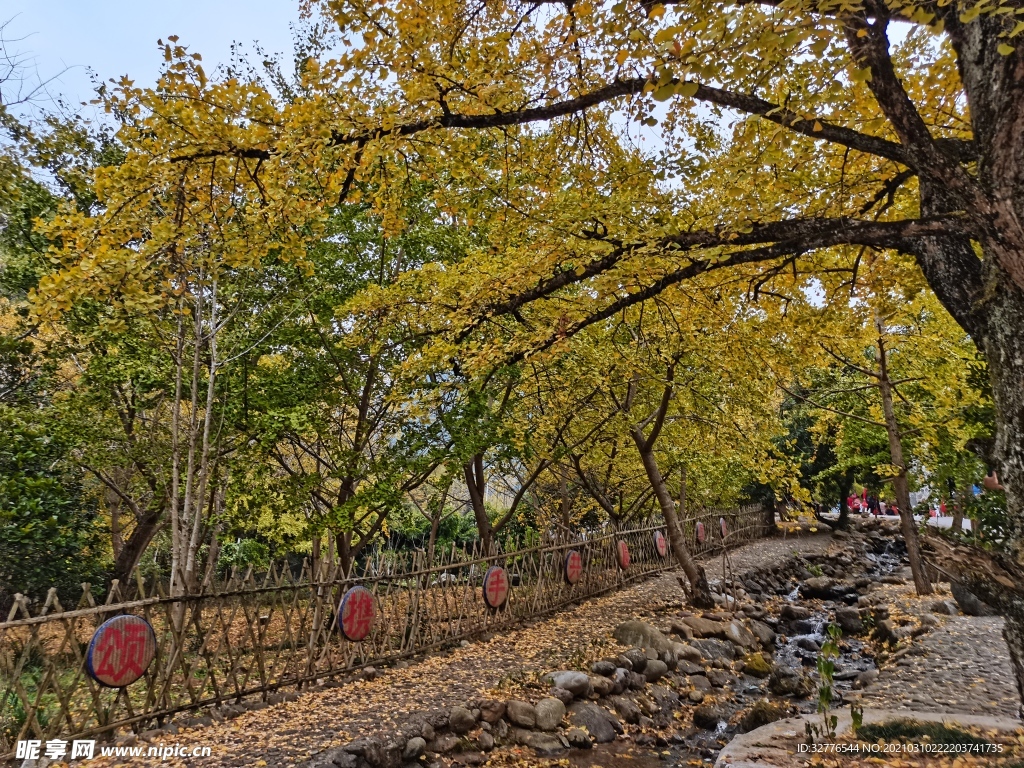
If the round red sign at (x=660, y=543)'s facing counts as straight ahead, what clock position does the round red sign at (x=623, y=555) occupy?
the round red sign at (x=623, y=555) is roughly at 2 o'clock from the round red sign at (x=660, y=543).

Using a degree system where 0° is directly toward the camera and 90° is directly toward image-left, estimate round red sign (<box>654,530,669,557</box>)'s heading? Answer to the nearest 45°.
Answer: approximately 315°

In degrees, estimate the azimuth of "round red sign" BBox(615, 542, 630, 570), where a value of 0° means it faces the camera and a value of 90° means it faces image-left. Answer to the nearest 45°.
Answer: approximately 315°

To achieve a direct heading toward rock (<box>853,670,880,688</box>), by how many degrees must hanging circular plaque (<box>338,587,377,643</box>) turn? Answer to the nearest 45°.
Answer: approximately 45° to its left

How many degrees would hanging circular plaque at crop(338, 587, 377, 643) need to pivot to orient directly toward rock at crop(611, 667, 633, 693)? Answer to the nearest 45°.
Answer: approximately 45° to its left

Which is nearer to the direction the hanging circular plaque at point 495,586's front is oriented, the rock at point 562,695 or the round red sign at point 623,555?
the rock

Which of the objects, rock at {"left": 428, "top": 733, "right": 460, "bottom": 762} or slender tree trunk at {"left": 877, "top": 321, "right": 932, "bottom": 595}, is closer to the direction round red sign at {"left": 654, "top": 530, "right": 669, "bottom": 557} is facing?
the slender tree trunk

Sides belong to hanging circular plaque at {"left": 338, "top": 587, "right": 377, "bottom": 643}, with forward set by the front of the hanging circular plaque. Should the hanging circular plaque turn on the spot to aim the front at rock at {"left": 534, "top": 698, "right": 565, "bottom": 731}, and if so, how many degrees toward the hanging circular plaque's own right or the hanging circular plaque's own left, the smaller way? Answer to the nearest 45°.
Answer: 0° — it already faces it

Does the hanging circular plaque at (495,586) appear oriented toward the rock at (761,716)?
yes
